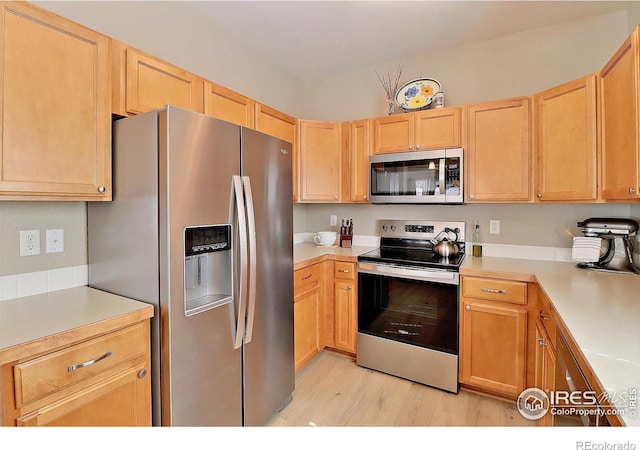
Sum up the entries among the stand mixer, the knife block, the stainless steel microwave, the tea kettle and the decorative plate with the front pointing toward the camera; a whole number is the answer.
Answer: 3

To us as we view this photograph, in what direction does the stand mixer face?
facing to the left of the viewer

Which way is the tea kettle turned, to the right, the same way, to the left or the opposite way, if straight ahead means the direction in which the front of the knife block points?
to the right

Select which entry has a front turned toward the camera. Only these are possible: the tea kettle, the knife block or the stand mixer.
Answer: the knife block

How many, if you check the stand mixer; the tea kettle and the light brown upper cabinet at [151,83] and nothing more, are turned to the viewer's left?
2

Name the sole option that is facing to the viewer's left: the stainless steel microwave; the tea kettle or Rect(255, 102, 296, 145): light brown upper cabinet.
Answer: the tea kettle

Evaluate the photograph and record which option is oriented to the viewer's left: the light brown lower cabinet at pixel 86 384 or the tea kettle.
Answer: the tea kettle

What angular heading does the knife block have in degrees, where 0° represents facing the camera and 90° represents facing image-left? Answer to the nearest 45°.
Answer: approximately 0°

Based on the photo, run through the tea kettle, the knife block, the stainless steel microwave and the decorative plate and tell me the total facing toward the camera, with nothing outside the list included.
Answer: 3

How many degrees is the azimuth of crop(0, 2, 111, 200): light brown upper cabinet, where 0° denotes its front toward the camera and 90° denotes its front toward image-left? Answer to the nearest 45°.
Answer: approximately 315°

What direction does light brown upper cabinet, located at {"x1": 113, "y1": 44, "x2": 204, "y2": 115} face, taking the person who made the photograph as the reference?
facing the viewer and to the right of the viewer

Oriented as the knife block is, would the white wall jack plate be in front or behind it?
in front

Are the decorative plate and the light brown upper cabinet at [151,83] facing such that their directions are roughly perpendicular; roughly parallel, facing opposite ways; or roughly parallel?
roughly perpendicular

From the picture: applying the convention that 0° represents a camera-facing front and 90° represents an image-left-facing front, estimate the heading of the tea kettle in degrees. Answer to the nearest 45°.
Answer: approximately 90°
